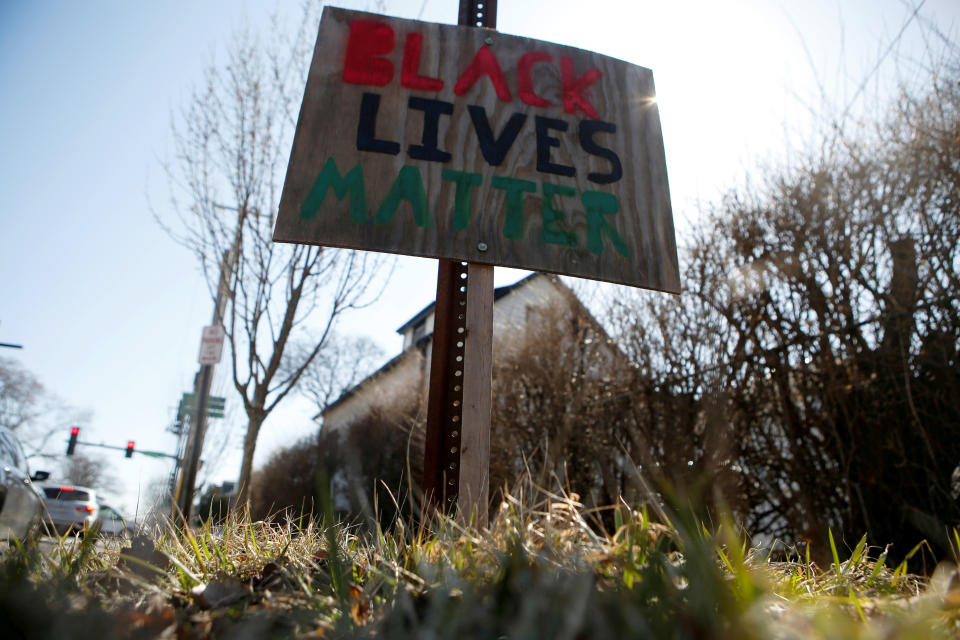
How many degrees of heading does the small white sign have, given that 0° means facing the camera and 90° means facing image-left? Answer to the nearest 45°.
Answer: approximately 0°

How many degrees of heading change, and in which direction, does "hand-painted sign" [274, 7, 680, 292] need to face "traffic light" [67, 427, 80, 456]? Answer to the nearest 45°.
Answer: approximately 135° to its right

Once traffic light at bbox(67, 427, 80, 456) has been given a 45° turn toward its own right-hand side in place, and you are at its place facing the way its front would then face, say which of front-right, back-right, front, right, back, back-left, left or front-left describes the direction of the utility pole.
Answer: front-left

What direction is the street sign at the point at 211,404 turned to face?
toward the camera

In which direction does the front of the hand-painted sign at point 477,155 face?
toward the camera

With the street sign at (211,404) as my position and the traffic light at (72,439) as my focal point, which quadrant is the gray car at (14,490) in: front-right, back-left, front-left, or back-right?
back-left

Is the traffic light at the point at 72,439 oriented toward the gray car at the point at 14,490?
yes

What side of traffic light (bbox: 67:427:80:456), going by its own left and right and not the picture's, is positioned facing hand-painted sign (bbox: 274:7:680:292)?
front

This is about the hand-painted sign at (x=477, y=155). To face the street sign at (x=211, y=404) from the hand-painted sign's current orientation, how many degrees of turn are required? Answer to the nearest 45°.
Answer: approximately 135° to its right

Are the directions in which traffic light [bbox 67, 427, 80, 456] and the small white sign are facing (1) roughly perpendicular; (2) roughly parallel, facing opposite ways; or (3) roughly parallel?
roughly parallel
